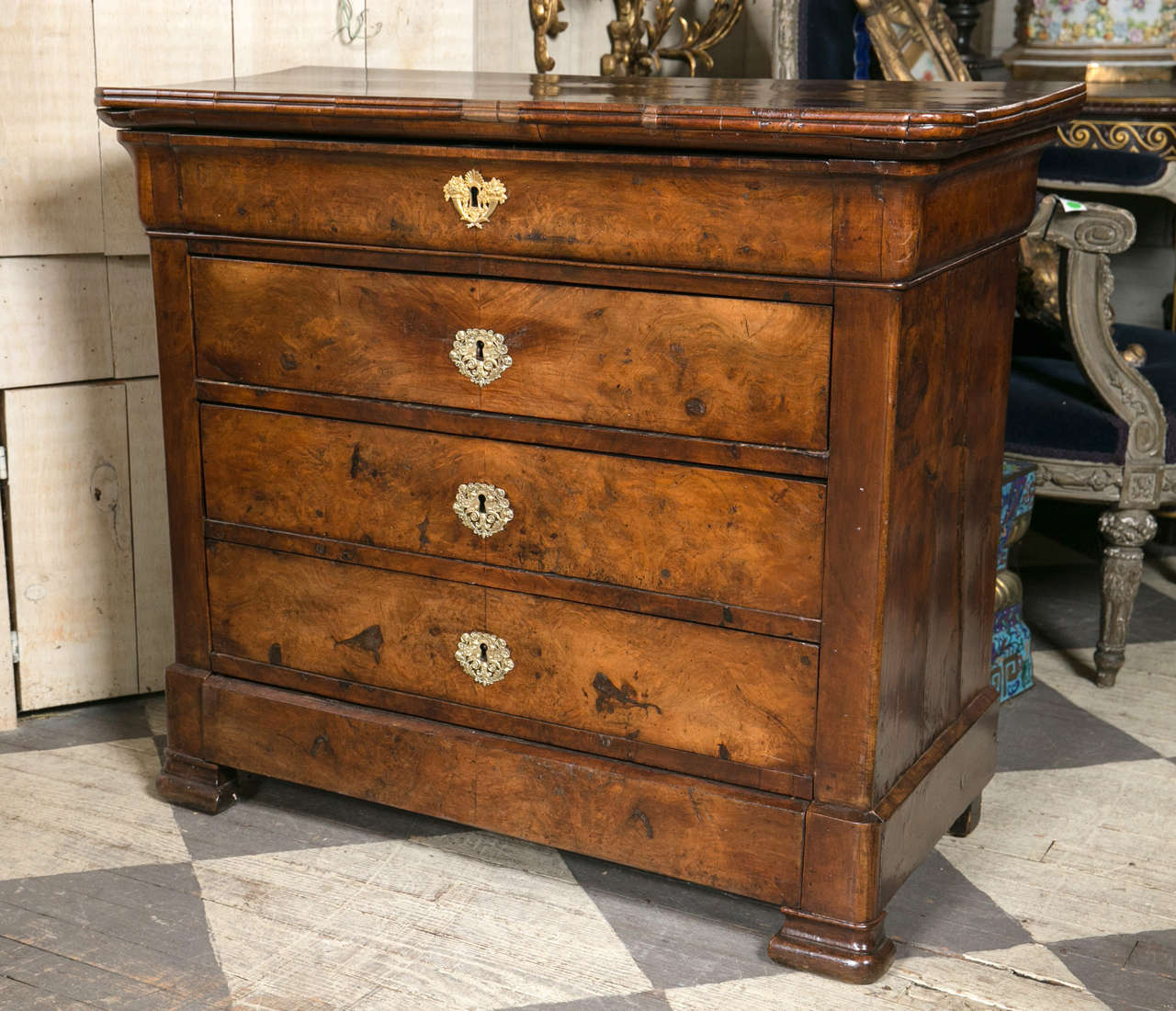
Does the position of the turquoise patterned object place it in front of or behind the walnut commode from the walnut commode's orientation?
behind

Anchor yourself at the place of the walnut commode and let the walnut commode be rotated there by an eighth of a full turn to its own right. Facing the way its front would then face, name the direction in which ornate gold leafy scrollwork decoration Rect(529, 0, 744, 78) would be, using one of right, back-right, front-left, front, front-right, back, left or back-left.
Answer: right

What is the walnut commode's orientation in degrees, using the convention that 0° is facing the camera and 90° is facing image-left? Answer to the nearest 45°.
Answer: approximately 45°

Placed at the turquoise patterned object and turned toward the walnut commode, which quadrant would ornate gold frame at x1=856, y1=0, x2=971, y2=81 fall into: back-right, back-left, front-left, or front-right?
back-right

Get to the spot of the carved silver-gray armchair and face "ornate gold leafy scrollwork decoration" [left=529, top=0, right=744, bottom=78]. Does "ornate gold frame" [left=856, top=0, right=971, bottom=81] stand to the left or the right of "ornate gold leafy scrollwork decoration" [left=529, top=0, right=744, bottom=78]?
right

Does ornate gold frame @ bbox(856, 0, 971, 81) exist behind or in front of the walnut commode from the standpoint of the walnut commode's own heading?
behind
